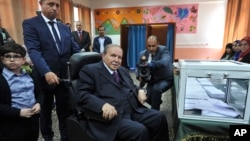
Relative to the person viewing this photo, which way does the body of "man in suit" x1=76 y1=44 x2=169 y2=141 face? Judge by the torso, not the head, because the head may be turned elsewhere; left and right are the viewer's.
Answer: facing the viewer and to the right of the viewer

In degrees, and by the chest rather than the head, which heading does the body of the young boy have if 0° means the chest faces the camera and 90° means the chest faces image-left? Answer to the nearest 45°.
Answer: approximately 315°

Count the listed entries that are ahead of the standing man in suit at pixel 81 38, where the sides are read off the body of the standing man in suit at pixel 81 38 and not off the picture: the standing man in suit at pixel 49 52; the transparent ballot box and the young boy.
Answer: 3

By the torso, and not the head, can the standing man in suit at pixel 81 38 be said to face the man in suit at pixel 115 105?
yes

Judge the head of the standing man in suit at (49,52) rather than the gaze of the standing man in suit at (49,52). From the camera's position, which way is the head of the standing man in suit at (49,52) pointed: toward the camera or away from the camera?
toward the camera

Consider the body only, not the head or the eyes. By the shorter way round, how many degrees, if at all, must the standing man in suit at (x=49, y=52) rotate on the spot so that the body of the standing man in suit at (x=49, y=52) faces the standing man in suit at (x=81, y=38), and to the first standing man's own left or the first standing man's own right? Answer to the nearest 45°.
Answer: approximately 135° to the first standing man's own left

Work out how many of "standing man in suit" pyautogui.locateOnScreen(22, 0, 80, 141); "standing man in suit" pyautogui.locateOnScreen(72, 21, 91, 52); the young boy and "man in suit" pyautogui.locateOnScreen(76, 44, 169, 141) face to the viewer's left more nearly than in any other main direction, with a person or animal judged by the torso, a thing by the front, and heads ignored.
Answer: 0

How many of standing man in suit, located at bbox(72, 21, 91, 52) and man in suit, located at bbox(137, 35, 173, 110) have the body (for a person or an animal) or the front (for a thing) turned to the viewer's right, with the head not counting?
0

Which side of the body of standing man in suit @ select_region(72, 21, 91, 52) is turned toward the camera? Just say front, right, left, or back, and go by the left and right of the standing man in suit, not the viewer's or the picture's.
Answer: front
